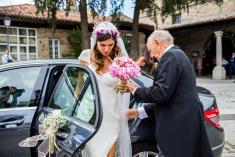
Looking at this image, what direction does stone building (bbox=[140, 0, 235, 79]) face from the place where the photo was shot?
facing the viewer and to the left of the viewer

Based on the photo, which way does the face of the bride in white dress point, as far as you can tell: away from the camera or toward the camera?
toward the camera

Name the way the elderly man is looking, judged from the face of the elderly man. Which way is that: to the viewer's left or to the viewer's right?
to the viewer's left

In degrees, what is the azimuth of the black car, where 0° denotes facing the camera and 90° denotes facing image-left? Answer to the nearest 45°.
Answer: approximately 90°

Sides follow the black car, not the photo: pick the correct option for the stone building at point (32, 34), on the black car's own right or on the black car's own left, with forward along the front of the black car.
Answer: on the black car's own right

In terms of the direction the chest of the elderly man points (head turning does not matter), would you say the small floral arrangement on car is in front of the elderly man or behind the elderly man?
in front

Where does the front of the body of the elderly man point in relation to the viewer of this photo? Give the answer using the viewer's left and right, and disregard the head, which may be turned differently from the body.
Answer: facing to the left of the viewer

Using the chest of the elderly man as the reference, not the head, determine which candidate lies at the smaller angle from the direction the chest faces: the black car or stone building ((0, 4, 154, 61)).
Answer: the black car

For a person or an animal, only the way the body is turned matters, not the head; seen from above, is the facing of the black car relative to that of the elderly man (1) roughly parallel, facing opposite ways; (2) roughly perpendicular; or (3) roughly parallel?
roughly parallel

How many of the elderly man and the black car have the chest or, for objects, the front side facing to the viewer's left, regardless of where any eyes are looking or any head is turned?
2

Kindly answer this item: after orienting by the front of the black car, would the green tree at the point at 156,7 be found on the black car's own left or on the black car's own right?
on the black car's own right

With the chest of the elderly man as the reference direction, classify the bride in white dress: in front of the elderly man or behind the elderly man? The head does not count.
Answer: in front
